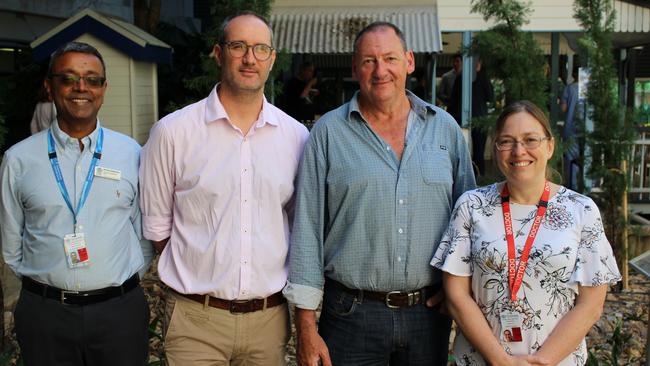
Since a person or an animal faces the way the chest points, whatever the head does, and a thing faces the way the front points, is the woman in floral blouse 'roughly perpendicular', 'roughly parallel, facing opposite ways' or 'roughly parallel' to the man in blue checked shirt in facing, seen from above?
roughly parallel

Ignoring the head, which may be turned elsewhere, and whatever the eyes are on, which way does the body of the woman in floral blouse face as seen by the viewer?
toward the camera

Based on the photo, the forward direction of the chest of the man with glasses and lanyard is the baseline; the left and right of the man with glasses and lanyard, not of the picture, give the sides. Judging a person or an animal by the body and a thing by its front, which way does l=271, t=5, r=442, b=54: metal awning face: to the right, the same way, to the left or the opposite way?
the same way

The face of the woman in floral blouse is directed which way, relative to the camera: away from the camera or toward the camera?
toward the camera

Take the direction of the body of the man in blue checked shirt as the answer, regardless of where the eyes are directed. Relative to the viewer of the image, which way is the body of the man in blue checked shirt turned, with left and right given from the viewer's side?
facing the viewer

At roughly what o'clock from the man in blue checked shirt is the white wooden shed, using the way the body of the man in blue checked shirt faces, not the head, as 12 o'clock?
The white wooden shed is roughly at 5 o'clock from the man in blue checked shirt.

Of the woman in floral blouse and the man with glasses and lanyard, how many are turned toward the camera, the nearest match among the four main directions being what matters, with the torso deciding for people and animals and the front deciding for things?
2

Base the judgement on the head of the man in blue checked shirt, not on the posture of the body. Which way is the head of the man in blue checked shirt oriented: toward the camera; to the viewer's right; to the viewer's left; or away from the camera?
toward the camera

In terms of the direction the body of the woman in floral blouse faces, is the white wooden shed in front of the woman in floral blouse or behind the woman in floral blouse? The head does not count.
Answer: behind

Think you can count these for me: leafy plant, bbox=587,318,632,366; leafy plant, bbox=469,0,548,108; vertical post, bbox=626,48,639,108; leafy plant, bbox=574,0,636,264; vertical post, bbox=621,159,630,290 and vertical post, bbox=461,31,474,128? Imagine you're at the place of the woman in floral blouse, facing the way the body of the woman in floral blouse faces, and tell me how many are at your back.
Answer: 6

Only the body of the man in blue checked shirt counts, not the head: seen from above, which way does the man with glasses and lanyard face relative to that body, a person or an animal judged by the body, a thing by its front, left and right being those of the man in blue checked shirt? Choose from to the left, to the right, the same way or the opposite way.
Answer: the same way

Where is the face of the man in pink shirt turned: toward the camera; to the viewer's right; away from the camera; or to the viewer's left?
toward the camera

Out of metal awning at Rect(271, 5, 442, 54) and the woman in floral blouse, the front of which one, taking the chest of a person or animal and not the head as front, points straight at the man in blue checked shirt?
the metal awning

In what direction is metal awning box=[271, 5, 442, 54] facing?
toward the camera

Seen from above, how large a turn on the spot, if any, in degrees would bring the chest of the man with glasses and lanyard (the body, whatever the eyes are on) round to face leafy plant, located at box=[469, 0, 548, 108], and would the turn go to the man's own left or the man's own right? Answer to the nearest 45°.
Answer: approximately 135° to the man's own left
